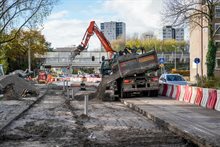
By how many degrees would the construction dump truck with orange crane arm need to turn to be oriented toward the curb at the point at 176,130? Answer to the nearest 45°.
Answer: approximately 180°

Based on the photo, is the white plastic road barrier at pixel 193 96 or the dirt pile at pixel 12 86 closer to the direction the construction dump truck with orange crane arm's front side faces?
the dirt pile

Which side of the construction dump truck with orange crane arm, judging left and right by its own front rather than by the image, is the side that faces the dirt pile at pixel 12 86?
left

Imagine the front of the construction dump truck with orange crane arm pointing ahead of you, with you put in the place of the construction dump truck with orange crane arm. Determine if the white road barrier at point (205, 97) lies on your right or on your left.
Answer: on your right

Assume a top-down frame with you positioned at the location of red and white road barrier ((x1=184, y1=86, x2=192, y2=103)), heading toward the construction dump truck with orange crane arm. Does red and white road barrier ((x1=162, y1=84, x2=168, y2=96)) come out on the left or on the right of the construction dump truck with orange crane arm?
right

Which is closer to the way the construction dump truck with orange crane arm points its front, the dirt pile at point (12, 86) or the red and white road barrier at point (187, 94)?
the dirt pile
